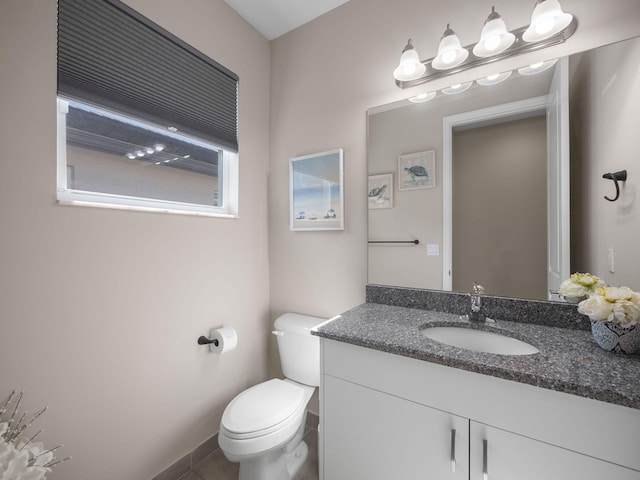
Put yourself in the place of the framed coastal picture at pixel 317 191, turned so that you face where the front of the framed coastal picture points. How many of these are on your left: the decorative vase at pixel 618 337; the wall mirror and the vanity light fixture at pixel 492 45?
3

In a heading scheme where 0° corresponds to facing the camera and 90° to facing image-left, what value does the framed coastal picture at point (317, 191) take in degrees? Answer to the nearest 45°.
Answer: approximately 45°

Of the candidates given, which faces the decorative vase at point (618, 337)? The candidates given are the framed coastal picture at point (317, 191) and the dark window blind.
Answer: the dark window blind

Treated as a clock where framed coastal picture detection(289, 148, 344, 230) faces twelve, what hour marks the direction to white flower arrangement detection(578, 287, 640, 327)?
The white flower arrangement is roughly at 9 o'clock from the framed coastal picture.

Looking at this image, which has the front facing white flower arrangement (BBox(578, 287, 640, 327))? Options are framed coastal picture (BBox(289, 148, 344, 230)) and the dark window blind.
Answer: the dark window blind

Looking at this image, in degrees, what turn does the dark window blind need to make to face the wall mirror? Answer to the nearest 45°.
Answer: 0° — it already faces it

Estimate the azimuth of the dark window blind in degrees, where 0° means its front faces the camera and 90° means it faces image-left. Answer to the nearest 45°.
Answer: approximately 315°

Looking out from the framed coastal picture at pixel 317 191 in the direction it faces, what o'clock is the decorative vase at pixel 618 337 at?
The decorative vase is roughly at 9 o'clock from the framed coastal picture.
